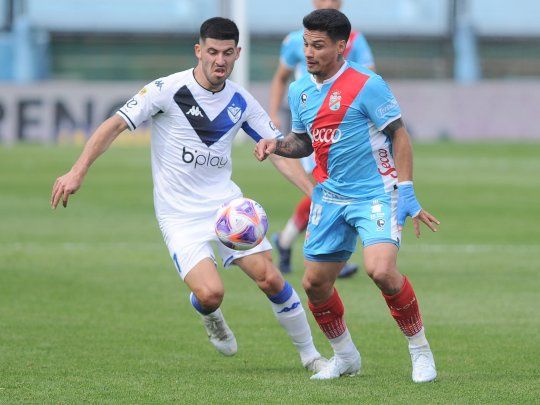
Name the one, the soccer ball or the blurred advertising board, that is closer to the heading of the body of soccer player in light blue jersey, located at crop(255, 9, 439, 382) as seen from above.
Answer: the soccer ball

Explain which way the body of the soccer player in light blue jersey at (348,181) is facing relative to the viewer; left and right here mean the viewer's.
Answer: facing the viewer and to the left of the viewer

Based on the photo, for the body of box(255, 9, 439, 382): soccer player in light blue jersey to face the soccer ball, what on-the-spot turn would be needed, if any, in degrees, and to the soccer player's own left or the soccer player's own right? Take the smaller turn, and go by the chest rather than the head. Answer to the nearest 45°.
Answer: approximately 45° to the soccer player's own right

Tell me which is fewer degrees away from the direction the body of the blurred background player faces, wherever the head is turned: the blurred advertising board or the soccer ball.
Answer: the soccer ball

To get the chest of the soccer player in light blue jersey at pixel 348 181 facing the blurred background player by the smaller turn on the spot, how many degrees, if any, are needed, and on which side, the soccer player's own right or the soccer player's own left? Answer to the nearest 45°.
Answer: approximately 135° to the soccer player's own right

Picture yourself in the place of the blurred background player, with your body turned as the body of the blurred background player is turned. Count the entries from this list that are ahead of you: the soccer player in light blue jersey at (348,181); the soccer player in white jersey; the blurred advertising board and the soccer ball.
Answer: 3

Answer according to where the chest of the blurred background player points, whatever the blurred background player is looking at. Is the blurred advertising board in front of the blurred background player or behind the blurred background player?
behind

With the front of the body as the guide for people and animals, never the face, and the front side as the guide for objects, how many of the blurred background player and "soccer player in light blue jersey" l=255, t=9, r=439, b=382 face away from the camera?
0

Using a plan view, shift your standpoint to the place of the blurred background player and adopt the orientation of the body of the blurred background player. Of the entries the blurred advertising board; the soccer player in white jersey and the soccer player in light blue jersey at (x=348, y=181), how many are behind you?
1

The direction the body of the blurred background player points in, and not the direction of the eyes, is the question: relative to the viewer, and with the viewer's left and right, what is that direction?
facing the viewer

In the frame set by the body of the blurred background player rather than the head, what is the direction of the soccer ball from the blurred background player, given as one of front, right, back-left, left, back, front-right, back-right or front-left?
front

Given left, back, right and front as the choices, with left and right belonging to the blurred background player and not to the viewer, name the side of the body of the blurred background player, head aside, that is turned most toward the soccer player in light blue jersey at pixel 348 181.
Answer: front

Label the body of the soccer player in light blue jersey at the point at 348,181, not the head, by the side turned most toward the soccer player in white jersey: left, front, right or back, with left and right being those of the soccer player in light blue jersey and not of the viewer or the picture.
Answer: right
